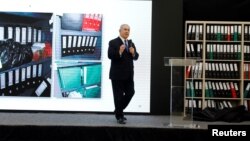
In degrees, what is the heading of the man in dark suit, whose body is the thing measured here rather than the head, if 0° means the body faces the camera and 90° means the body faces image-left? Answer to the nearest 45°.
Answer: approximately 315°
